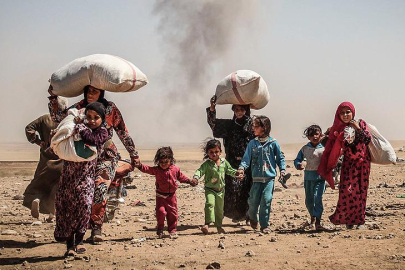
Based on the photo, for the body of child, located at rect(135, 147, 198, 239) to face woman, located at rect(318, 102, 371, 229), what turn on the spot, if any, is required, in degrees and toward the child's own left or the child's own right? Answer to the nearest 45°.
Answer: approximately 90° to the child's own left

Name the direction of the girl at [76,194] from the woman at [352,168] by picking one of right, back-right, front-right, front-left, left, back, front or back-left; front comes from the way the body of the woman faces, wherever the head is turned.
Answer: front-right

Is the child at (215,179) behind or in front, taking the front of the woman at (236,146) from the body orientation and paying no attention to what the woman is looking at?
in front

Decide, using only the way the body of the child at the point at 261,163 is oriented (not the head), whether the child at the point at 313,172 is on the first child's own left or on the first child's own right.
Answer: on the first child's own left

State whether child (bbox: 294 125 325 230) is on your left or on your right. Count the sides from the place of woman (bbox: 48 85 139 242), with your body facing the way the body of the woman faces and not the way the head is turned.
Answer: on your left

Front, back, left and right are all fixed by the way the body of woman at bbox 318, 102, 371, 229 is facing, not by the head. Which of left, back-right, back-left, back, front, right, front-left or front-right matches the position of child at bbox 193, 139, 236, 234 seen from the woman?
right

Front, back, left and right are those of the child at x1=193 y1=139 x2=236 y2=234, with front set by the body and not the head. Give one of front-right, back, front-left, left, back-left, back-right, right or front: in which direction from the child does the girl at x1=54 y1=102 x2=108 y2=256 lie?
front-right

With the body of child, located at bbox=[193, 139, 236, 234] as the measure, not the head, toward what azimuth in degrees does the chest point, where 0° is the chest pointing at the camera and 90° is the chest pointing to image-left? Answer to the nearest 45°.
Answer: approximately 0°

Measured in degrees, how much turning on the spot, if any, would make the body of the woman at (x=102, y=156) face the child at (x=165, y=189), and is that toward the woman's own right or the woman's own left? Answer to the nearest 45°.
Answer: approximately 90° to the woman's own left

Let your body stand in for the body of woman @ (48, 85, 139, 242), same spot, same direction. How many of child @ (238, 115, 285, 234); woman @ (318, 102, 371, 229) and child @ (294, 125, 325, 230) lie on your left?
3
